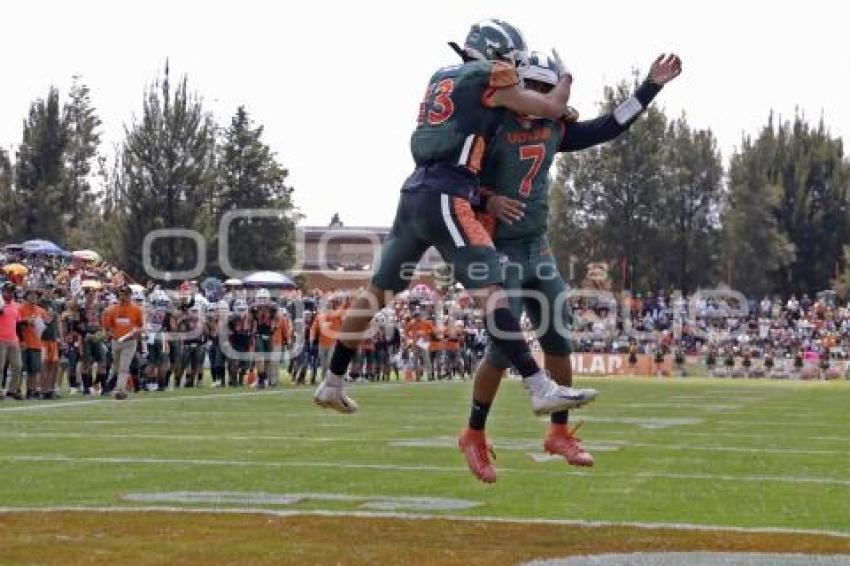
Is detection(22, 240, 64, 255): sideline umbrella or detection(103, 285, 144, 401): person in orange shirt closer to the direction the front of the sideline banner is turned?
the person in orange shirt

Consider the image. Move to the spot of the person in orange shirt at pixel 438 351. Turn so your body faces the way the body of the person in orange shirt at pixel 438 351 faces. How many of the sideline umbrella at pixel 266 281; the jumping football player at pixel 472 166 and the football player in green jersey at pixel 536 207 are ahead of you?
2

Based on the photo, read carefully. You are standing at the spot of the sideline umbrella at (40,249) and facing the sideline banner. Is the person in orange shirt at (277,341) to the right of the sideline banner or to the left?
right

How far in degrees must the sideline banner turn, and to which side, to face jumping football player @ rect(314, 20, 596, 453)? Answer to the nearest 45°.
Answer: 0° — it already faces them

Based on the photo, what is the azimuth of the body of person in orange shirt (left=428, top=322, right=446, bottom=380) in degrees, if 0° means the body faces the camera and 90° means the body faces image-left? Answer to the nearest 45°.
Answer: approximately 0°
